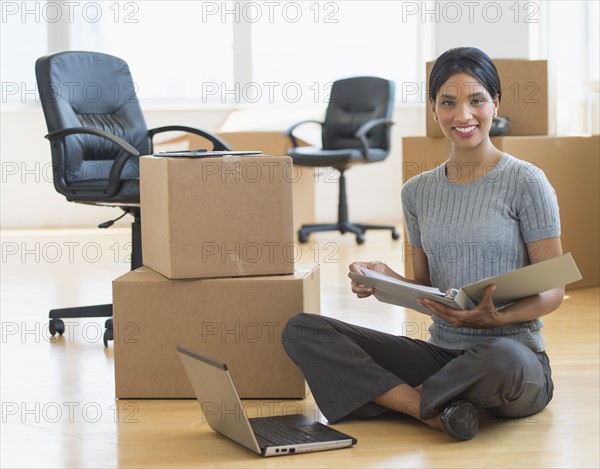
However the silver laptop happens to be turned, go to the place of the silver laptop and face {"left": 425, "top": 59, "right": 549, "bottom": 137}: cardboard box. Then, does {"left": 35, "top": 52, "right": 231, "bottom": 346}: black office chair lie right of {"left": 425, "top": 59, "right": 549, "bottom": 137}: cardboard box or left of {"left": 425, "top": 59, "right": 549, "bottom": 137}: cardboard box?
left

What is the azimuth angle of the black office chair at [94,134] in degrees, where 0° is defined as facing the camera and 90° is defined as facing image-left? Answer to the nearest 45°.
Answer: approximately 315°

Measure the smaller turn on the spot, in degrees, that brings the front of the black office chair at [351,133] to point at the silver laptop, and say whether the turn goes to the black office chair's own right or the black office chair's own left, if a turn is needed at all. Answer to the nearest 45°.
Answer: approximately 45° to the black office chair's own left

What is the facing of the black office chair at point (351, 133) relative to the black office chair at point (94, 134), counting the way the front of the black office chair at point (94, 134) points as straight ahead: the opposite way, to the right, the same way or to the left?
to the right

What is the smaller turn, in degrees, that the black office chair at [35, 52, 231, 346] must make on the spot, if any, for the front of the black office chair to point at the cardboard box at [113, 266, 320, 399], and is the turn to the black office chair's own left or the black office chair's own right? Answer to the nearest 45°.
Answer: approximately 45° to the black office chair's own right

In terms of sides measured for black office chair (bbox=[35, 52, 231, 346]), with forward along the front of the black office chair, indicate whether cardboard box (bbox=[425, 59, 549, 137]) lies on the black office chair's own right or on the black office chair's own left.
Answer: on the black office chair's own left
